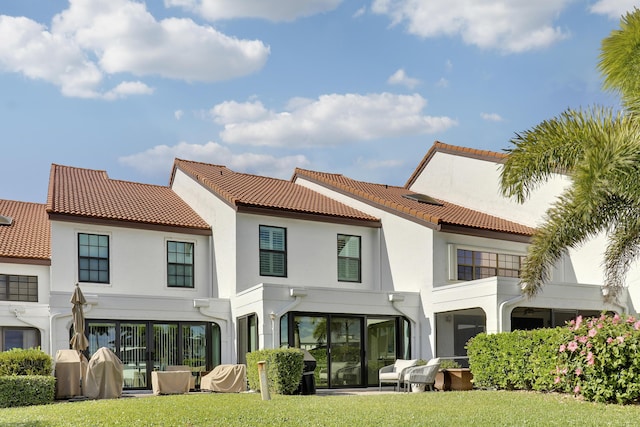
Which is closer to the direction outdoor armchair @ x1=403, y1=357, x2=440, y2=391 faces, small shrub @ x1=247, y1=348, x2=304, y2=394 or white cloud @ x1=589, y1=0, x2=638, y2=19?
the small shrub

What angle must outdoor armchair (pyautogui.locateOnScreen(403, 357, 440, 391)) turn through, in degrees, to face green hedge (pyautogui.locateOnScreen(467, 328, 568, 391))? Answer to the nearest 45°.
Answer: approximately 135° to its left
